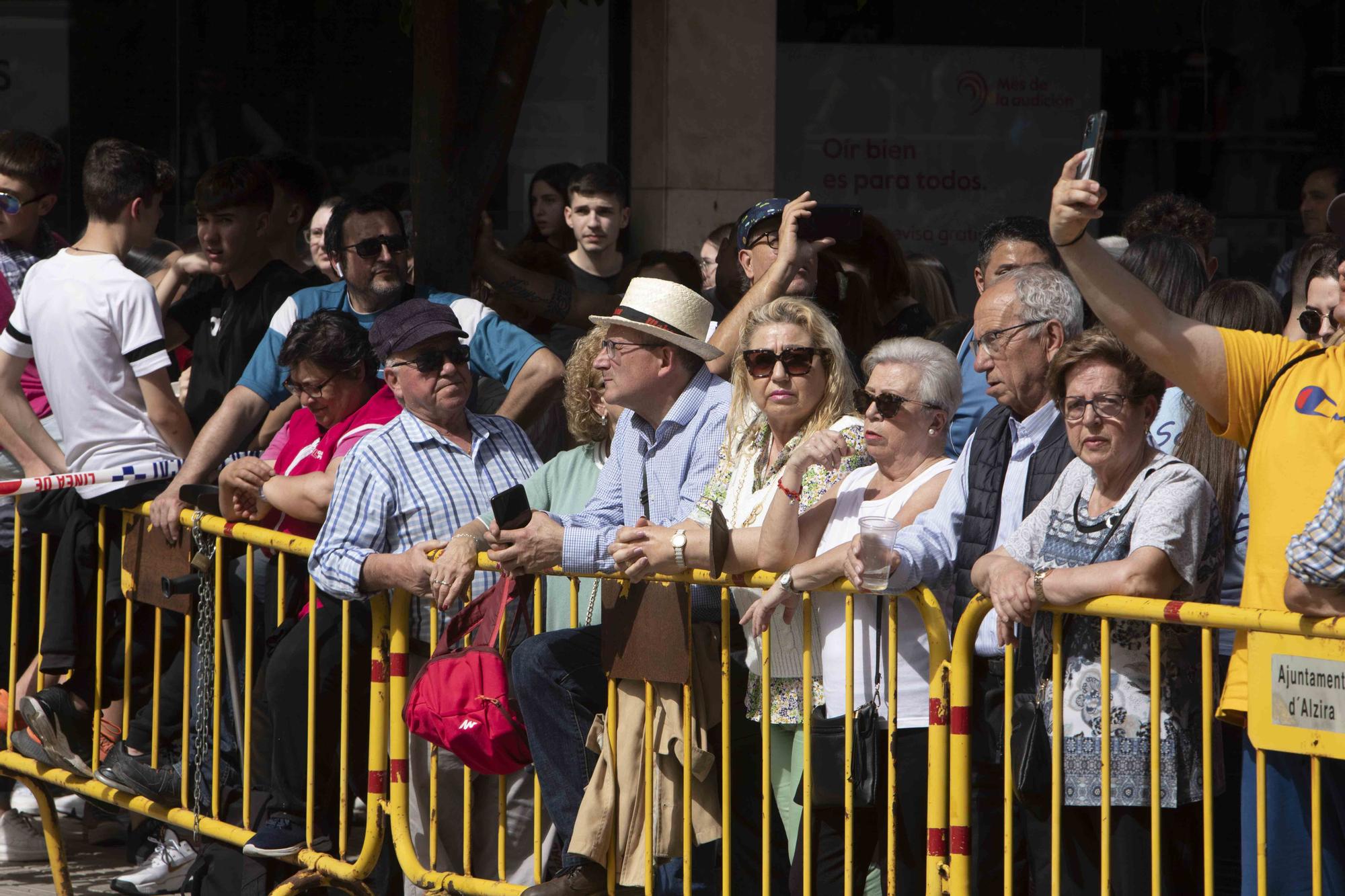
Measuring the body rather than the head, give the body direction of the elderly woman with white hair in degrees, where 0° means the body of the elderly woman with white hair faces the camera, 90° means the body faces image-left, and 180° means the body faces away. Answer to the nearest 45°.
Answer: approximately 45°

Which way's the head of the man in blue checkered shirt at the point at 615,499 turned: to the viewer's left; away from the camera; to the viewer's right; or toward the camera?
to the viewer's left

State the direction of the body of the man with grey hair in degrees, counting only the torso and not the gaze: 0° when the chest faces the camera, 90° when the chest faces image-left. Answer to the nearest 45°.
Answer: approximately 45°
